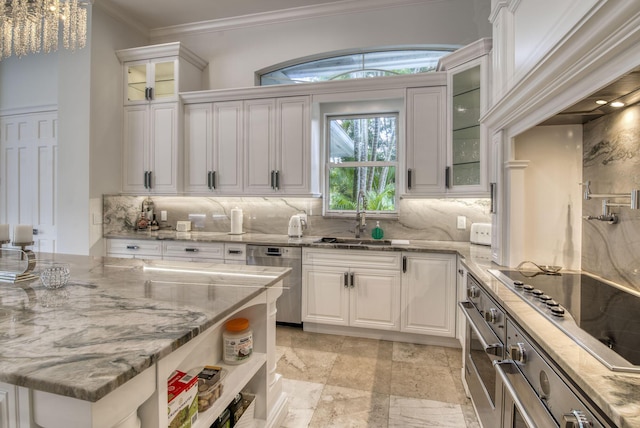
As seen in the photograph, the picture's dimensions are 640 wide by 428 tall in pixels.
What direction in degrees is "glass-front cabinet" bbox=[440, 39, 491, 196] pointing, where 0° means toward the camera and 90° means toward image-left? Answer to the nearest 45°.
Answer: approximately 45°

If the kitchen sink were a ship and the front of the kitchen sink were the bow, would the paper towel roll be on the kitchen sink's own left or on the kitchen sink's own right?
on the kitchen sink's own right

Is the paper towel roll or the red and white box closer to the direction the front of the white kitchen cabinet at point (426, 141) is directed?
the red and white box

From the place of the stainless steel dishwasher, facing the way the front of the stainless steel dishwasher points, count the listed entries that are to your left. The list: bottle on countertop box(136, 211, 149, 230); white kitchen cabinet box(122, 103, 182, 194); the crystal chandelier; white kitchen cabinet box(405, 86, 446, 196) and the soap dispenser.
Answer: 2

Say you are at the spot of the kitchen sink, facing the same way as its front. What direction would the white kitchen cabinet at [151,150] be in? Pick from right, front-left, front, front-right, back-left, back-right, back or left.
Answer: right

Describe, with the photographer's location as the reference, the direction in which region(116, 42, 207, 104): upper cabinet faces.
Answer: facing the viewer and to the left of the viewer

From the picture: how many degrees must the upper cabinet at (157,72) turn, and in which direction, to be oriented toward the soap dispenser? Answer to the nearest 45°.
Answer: approximately 90° to its left

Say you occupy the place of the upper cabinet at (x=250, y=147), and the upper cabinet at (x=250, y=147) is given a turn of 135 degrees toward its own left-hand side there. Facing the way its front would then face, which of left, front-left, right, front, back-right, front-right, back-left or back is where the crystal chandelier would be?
back

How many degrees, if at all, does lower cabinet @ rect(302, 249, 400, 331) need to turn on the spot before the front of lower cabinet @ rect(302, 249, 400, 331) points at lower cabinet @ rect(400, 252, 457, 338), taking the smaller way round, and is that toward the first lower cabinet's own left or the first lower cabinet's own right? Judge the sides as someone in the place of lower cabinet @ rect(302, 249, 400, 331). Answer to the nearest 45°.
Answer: approximately 90° to the first lower cabinet's own left
